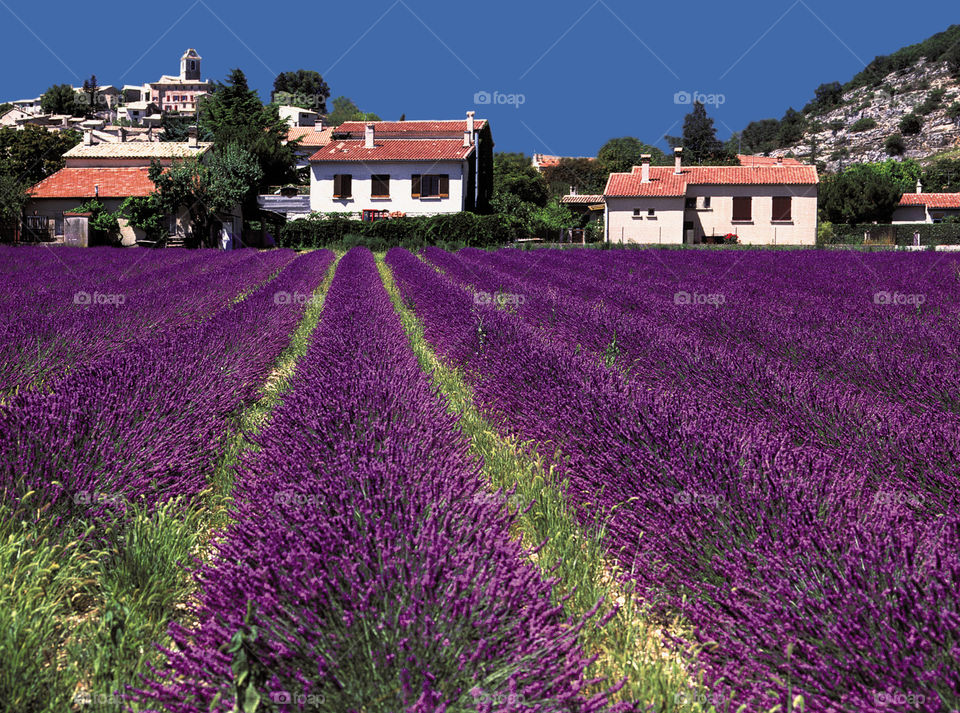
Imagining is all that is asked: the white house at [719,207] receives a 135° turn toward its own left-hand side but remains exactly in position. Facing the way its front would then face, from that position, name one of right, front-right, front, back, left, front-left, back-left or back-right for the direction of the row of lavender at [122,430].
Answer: back-right

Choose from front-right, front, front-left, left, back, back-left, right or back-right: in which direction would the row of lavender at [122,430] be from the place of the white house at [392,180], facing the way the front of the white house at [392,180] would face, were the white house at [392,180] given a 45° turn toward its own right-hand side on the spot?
front-left

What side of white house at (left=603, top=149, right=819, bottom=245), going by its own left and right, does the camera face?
front

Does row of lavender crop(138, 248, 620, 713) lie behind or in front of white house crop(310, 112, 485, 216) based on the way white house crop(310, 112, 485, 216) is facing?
in front

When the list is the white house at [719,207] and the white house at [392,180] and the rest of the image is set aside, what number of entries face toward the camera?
2

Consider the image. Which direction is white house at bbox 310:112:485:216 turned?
toward the camera

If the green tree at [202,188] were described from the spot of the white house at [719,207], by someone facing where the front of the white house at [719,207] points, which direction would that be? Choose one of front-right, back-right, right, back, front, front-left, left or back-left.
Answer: front-right

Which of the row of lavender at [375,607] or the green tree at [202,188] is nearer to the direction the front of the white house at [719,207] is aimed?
the row of lavender

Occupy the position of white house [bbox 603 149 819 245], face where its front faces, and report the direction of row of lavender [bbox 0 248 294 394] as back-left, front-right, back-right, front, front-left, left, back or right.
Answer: front

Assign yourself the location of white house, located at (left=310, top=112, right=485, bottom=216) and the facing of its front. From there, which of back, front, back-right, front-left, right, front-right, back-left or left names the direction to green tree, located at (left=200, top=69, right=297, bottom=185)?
back-right

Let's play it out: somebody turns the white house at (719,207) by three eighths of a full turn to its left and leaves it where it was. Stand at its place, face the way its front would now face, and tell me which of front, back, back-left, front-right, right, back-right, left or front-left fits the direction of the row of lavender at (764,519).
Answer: back-right

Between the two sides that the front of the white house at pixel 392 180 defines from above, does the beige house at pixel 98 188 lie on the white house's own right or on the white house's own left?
on the white house's own right

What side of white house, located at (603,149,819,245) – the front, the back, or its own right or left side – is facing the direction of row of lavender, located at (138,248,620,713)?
front
